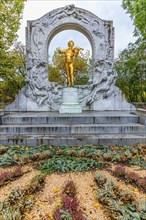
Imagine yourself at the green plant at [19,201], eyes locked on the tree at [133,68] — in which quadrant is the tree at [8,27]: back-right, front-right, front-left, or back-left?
front-left

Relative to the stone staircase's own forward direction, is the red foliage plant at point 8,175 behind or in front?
in front

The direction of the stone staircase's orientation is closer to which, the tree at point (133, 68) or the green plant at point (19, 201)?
the green plant

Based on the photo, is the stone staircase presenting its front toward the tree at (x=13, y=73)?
no

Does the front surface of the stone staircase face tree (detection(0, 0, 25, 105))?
no

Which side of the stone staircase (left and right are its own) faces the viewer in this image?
front

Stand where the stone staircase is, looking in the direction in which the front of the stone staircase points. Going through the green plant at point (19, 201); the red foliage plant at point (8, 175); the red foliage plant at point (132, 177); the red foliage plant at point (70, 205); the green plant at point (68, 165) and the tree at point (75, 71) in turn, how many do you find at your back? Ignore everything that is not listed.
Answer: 1

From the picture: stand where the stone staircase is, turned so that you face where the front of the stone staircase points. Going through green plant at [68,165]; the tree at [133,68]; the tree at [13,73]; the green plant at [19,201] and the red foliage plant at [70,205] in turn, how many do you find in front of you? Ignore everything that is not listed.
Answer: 3

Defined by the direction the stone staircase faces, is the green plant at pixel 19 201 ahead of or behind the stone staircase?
ahead

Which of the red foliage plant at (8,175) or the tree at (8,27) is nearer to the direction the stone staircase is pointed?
the red foliage plant

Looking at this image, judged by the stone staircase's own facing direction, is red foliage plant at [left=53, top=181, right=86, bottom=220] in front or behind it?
in front

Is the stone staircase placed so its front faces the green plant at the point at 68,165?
yes

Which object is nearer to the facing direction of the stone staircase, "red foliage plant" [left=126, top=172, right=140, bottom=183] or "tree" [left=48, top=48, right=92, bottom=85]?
the red foliage plant

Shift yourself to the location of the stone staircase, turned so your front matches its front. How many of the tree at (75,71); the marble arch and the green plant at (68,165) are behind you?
2

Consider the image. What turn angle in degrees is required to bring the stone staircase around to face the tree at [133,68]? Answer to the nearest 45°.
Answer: approximately 135° to its left

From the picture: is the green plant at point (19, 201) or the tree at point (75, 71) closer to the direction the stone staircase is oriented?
the green plant

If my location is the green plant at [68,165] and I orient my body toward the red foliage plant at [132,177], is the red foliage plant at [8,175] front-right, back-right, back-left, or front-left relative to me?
back-right

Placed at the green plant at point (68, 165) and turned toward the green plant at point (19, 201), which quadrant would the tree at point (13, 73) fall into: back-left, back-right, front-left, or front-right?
back-right

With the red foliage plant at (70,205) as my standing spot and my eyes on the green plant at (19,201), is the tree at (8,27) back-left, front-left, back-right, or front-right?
front-right

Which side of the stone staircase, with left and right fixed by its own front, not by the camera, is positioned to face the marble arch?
back
